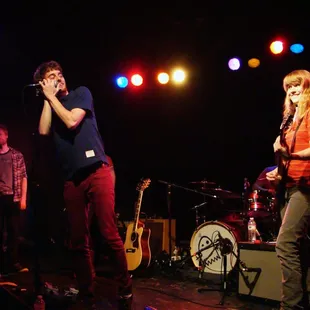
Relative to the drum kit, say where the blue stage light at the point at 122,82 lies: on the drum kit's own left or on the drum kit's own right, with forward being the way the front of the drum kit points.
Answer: on the drum kit's own right

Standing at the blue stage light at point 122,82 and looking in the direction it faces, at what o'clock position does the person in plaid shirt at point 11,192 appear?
The person in plaid shirt is roughly at 1 o'clock from the blue stage light.

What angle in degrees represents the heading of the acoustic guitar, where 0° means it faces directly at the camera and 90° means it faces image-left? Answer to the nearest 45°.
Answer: approximately 45°

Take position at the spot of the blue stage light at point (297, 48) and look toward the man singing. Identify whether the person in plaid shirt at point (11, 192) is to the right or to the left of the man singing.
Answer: right

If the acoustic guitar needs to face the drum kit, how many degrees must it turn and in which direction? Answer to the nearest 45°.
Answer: approximately 135° to its left

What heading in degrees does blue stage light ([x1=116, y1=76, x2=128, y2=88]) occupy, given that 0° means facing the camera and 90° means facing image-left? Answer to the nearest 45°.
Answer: approximately 0°

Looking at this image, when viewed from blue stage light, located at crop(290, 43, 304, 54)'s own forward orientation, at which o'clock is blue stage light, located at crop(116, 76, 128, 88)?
blue stage light, located at crop(116, 76, 128, 88) is roughly at 3 o'clock from blue stage light, located at crop(290, 43, 304, 54).

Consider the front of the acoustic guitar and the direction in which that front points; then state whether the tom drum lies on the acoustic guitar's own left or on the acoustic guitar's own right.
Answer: on the acoustic guitar's own left

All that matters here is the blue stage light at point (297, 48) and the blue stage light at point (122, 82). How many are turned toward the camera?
2
